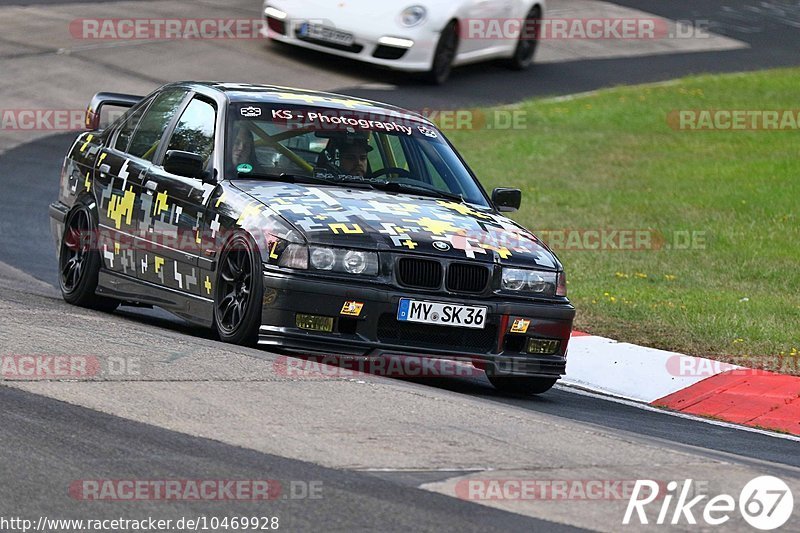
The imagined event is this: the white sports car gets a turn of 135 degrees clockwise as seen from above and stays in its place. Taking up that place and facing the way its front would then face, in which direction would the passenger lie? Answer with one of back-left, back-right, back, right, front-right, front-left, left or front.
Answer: back

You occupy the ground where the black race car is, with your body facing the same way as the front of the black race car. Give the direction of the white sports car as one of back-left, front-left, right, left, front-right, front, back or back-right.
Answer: back-left

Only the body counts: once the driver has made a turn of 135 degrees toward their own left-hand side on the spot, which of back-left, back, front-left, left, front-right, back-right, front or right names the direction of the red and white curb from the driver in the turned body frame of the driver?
right

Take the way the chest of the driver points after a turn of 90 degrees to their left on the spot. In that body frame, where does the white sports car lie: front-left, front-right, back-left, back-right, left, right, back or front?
front-left

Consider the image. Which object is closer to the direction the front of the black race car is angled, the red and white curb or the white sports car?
the red and white curb

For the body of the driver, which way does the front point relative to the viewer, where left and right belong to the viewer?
facing the viewer and to the right of the viewer

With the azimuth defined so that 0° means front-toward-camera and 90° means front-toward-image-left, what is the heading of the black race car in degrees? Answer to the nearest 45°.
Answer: approximately 315°

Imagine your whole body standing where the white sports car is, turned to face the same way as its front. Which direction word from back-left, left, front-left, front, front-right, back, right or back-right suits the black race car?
front-left

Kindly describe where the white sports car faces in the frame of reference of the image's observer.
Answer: facing the viewer and to the left of the viewer

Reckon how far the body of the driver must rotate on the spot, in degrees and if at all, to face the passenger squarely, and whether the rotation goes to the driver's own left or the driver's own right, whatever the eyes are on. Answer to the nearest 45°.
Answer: approximately 135° to the driver's own right
